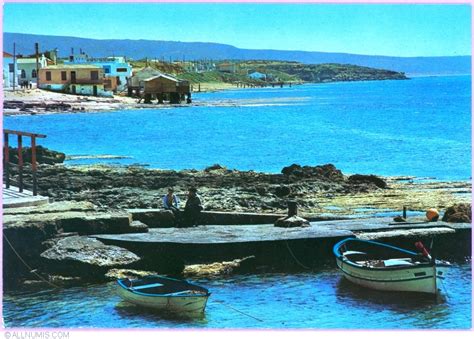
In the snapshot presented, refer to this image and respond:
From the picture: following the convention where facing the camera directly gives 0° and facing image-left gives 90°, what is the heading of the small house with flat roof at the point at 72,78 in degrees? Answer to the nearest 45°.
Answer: approximately 0°

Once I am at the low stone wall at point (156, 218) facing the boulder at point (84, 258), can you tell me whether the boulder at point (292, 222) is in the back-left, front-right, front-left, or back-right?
back-left

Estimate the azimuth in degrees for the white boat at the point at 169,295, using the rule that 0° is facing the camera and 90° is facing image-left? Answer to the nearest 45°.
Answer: approximately 315°

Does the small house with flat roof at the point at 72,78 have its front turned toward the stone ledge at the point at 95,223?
yes

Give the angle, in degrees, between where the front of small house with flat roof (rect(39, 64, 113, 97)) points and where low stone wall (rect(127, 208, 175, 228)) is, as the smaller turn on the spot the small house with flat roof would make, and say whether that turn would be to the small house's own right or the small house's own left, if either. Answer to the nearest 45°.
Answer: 0° — it already faces it
